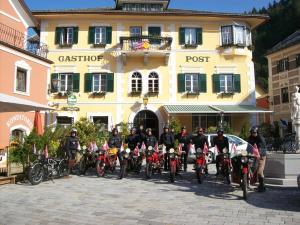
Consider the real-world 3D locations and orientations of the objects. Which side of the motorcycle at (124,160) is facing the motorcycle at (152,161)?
left

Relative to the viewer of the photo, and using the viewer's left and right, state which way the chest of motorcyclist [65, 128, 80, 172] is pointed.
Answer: facing the viewer

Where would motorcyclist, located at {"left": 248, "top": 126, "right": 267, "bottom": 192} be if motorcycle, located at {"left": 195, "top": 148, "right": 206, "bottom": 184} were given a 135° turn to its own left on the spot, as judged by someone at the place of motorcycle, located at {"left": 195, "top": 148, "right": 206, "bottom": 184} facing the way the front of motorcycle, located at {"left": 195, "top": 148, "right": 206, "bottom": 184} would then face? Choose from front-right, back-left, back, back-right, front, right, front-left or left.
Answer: right

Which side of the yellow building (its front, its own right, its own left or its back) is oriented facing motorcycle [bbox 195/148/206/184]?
front

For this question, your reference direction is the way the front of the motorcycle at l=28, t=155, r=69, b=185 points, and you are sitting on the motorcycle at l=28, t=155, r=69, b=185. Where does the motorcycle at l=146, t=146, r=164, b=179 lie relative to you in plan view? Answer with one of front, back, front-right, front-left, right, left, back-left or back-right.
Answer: back-left

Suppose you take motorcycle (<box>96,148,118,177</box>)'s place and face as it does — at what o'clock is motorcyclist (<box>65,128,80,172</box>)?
The motorcyclist is roughly at 2 o'clock from the motorcycle.

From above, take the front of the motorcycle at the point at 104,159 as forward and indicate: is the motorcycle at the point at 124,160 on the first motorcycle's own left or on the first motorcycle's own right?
on the first motorcycle's own left

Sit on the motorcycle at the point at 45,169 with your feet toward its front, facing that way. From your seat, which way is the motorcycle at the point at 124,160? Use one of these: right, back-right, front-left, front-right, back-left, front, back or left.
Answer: back-left

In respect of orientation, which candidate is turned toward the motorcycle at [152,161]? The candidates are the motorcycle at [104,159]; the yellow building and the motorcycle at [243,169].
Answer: the yellow building

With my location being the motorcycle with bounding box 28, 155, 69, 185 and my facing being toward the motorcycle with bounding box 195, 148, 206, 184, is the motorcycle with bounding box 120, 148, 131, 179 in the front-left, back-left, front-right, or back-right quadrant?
front-left

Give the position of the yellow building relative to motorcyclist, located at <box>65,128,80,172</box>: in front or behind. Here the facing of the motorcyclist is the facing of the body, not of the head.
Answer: behind

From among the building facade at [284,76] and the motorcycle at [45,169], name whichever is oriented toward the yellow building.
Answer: the building facade
